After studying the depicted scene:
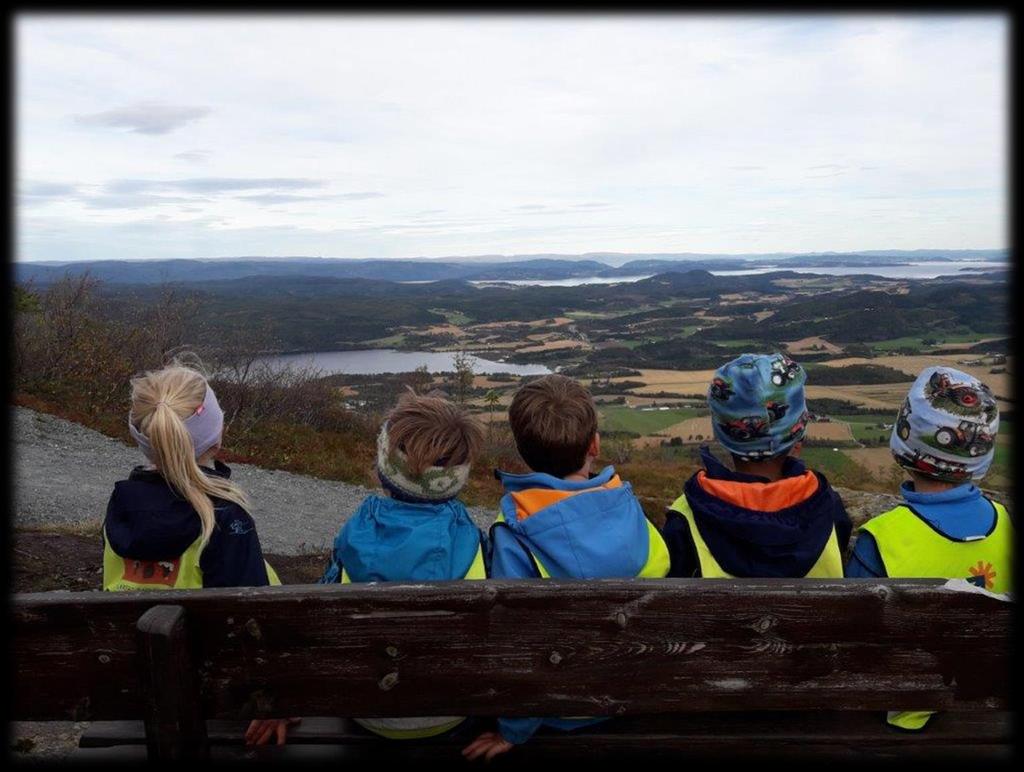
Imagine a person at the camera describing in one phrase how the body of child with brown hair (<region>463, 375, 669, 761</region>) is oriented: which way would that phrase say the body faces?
away from the camera

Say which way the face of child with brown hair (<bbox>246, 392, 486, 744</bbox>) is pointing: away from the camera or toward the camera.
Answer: away from the camera

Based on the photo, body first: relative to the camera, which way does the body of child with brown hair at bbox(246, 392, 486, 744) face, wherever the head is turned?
away from the camera

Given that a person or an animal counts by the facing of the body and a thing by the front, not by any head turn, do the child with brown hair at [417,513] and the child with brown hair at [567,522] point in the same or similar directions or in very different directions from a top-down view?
same or similar directions

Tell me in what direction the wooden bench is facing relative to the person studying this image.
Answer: facing away from the viewer

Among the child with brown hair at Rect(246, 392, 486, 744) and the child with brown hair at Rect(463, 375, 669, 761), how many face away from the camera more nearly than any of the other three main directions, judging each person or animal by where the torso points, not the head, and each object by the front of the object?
2

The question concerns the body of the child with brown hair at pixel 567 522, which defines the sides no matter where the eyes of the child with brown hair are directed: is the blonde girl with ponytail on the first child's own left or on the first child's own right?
on the first child's own left
